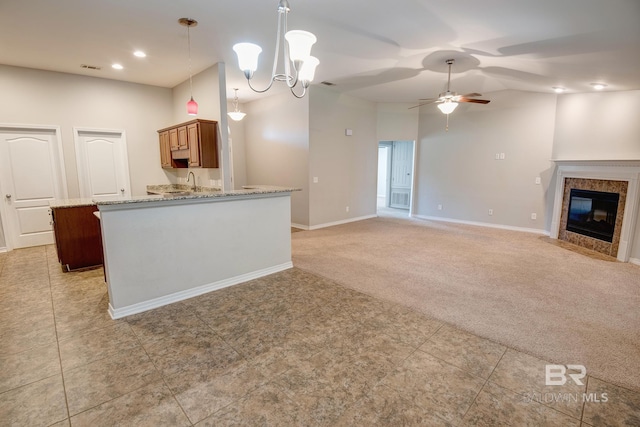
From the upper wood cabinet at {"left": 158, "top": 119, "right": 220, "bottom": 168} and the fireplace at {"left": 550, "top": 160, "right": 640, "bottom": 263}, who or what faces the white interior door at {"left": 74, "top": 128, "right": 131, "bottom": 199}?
the fireplace

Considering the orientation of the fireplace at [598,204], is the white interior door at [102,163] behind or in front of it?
in front

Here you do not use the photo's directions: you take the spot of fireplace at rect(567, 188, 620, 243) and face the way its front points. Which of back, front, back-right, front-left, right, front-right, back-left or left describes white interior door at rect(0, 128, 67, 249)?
front

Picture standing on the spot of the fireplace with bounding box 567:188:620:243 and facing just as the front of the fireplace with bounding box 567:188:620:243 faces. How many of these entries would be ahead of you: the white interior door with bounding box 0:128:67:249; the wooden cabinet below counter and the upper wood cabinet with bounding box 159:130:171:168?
3

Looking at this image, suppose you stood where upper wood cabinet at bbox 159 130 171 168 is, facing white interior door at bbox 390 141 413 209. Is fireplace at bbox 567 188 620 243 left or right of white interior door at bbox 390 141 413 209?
right

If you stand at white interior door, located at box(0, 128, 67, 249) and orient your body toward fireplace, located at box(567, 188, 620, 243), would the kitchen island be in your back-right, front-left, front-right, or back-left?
front-right

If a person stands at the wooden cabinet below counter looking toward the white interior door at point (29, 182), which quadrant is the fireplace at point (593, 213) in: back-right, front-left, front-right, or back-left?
back-right

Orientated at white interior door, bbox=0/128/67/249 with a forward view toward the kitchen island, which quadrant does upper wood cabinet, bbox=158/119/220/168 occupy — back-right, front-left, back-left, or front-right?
front-left

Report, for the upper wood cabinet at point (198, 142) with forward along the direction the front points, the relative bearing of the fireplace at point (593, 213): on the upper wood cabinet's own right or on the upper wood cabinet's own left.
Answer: on the upper wood cabinet's own left

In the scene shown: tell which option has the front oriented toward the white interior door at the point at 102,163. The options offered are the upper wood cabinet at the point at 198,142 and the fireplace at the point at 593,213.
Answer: the fireplace

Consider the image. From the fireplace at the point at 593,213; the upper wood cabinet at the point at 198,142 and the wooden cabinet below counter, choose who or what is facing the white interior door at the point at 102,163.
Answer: the fireplace

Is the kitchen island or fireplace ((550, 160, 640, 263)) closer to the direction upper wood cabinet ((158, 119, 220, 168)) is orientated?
the kitchen island

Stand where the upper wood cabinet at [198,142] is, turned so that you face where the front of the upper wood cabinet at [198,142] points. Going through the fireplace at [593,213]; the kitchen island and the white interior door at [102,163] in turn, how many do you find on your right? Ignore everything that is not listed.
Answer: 1

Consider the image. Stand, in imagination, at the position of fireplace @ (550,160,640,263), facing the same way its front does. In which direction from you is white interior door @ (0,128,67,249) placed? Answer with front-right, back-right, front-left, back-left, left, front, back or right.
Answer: front

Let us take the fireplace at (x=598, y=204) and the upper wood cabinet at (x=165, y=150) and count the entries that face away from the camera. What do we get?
0

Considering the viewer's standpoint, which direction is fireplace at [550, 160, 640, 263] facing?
facing the viewer and to the left of the viewer

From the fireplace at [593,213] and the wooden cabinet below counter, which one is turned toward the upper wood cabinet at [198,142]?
the fireplace
